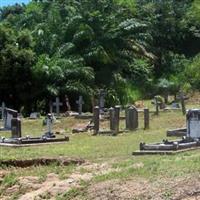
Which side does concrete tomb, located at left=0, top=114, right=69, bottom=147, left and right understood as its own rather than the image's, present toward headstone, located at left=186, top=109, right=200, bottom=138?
left

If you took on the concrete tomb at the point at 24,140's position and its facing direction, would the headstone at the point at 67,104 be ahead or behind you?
behind

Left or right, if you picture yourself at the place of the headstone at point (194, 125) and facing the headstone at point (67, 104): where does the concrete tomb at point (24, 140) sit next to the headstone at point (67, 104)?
left

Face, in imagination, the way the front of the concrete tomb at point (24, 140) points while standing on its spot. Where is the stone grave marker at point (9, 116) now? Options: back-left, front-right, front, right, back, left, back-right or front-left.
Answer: back-right

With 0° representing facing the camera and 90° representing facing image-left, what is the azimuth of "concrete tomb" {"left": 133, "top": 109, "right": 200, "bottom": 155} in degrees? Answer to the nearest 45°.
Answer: approximately 45°

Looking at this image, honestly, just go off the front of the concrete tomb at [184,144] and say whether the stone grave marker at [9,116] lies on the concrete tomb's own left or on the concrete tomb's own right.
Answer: on the concrete tomb's own right
